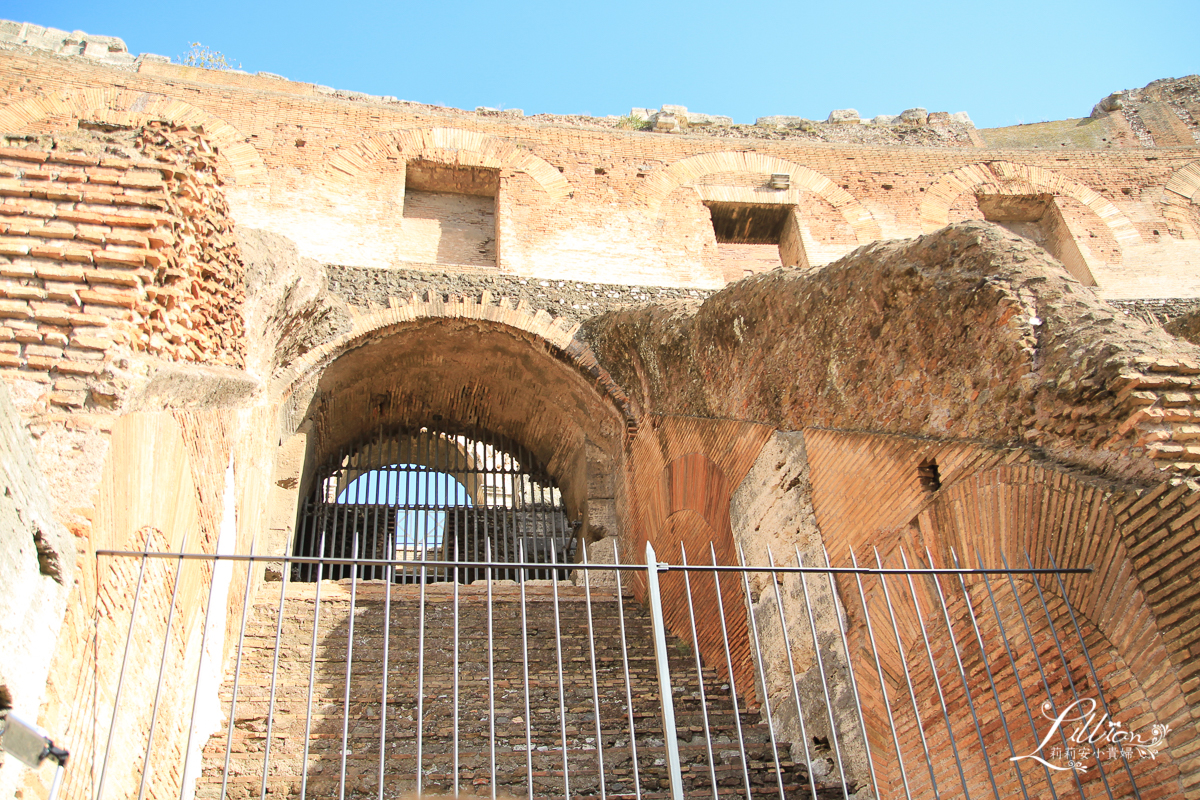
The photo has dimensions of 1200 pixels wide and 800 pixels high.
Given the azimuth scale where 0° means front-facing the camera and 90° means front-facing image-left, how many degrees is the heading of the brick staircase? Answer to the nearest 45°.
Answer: approximately 0°
